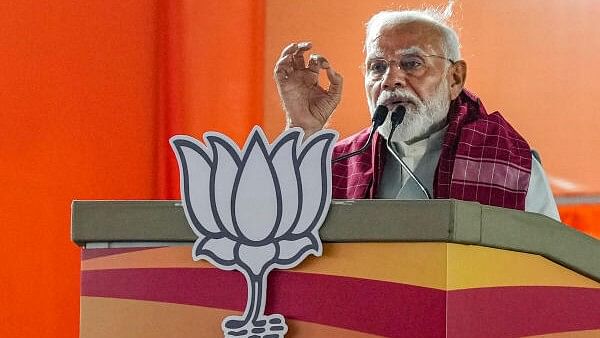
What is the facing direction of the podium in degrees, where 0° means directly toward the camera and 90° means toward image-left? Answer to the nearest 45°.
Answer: approximately 0°

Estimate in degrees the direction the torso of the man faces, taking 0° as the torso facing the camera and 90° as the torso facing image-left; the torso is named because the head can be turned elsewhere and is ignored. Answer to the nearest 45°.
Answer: approximately 45°

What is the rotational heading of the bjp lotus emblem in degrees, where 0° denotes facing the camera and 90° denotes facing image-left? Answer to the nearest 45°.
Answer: approximately 0°

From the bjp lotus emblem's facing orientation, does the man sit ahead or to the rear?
to the rear

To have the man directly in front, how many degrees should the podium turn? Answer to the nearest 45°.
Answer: approximately 180°
